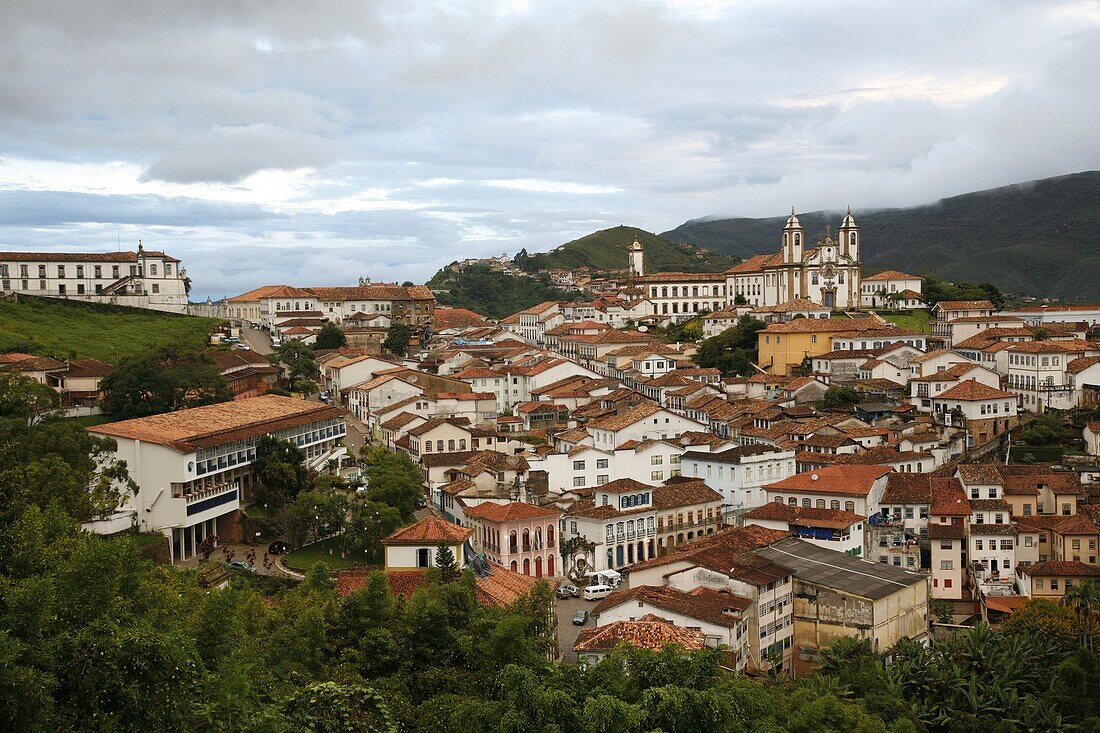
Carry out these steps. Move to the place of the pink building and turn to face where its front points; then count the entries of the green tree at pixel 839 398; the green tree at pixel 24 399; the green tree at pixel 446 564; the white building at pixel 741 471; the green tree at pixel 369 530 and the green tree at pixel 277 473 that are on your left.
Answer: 2

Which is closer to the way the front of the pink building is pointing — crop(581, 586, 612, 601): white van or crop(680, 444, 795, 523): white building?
the white van

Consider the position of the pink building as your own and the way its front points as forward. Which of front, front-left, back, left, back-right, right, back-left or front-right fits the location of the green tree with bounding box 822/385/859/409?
left

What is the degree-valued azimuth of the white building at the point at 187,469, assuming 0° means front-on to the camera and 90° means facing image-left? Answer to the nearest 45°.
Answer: approximately 315°

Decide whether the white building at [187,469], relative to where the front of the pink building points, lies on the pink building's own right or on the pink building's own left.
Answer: on the pink building's own right

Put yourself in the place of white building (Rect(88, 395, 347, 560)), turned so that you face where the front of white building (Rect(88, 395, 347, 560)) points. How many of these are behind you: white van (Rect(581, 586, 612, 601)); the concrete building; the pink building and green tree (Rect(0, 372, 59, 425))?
1

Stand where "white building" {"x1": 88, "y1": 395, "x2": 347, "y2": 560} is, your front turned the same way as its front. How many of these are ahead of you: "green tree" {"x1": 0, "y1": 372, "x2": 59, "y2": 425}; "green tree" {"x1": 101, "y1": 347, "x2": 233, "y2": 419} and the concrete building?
1

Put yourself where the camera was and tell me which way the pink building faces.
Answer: facing the viewer and to the right of the viewer

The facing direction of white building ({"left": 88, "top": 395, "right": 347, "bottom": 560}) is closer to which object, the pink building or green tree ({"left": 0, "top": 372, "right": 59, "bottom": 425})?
the pink building

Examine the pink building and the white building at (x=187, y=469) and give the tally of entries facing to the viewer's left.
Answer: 0

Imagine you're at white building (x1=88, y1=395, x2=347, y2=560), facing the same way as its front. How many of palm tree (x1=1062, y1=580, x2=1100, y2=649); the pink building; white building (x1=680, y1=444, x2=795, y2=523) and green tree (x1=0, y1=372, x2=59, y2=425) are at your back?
1

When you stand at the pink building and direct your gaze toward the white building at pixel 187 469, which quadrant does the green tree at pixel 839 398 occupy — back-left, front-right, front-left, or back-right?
back-right
